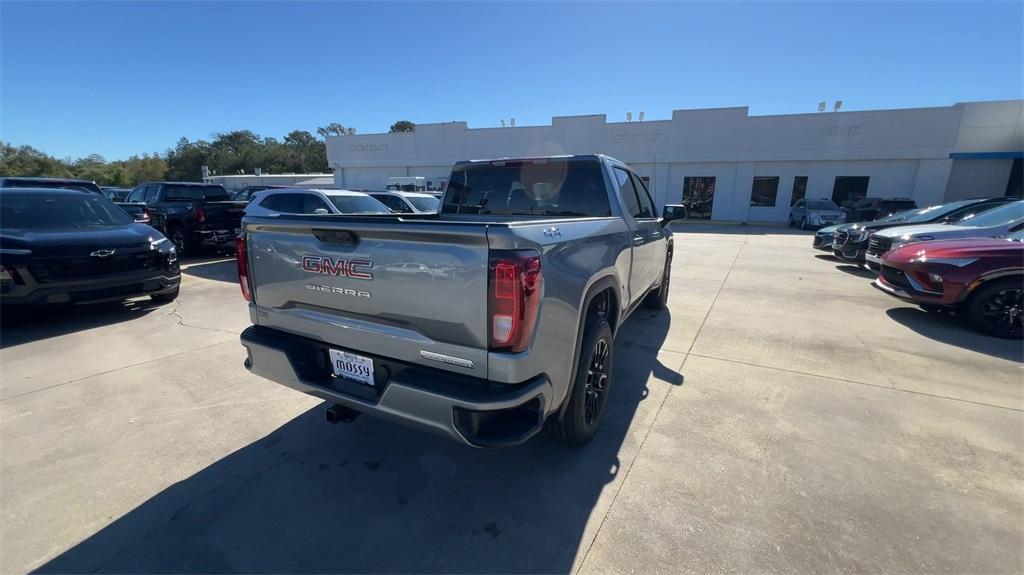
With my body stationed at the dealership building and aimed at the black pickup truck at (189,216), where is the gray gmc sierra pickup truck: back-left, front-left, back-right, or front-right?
front-left

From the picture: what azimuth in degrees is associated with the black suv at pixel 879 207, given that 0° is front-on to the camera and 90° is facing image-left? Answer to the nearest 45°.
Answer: approximately 45°

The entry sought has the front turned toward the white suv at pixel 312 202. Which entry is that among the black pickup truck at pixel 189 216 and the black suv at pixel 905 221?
the black suv at pixel 905 221

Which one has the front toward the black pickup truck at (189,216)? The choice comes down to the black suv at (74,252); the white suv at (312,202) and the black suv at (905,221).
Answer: the black suv at (905,221)

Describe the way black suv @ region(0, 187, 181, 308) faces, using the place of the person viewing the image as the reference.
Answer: facing the viewer and to the right of the viewer

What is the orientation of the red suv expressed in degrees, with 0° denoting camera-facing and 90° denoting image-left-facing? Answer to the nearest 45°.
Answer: approximately 45°

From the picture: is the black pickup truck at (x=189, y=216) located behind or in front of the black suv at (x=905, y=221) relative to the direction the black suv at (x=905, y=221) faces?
in front

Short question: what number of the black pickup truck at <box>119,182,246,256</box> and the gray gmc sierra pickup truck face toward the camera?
0

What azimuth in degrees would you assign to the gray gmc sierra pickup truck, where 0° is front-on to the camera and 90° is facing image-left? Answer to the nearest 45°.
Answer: approximately 225°

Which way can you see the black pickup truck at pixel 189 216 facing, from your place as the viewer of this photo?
facing away from the viewer and to the left of the viewer

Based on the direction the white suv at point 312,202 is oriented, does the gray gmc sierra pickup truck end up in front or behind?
in front

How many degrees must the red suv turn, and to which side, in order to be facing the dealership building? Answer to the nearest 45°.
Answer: approximately 135° to its right

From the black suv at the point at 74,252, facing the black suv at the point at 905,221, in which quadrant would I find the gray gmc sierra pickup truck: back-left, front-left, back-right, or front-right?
front-right
